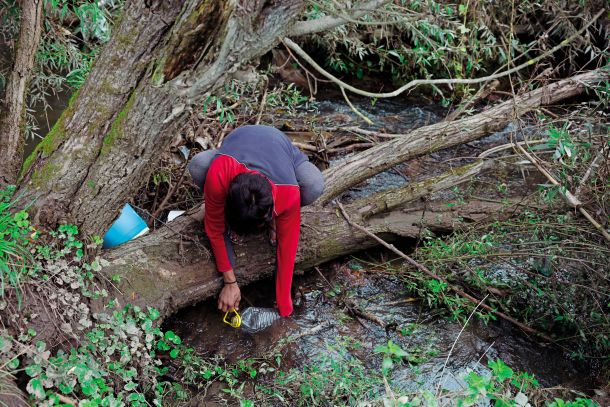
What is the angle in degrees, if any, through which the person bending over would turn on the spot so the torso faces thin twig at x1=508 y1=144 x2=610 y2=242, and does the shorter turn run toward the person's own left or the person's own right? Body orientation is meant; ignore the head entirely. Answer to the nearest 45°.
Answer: approximately 90° to the person's own left

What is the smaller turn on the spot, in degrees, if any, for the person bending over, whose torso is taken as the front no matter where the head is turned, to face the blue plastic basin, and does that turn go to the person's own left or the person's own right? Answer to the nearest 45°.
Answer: approximately 135° to the person's own right

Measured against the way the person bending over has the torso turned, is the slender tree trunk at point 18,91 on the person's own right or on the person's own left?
on the person's own right

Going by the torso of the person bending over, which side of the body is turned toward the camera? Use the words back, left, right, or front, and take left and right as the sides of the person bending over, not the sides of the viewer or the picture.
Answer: front

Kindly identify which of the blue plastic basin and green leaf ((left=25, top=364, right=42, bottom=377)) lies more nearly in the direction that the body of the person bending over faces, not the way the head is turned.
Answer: the green leaf

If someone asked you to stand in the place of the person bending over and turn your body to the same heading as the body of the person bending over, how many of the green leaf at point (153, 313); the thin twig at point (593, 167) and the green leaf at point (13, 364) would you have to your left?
1

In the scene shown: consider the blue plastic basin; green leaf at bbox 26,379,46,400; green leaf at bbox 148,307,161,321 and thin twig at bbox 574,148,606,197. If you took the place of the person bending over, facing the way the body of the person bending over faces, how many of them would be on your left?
1

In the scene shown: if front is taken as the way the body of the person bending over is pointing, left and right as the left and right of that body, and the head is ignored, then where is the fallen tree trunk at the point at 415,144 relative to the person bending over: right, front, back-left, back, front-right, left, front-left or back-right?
back-left

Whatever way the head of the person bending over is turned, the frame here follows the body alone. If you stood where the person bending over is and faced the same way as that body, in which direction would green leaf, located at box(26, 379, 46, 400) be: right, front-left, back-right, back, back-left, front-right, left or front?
front-right
